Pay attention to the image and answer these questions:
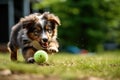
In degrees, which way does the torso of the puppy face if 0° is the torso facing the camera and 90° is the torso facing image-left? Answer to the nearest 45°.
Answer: approximately 315°
